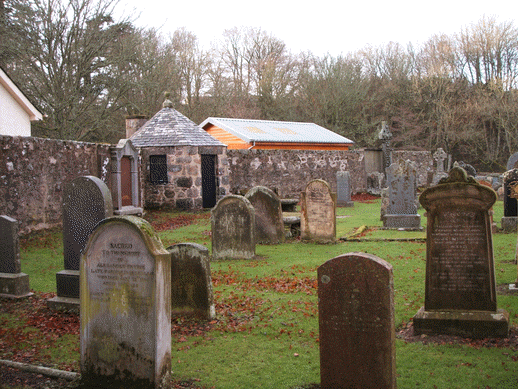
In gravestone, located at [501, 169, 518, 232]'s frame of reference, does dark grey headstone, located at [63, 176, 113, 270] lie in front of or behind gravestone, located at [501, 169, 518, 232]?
in front

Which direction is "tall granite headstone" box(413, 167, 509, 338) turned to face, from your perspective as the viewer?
facing the viewer

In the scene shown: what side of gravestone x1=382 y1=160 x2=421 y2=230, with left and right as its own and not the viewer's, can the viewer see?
front

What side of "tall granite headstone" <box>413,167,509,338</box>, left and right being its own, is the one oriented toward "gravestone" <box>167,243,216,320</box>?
right

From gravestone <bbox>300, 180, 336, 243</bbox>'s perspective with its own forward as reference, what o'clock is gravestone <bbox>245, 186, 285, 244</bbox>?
gravestone <bbox>245, 186, 285, 244</bbox> is roughly at 3 o'clock from gravestone <bbox>300, 180, 336, 243</bbox>.

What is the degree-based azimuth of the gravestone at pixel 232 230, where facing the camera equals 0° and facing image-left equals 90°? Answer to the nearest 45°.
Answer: approximately 0°

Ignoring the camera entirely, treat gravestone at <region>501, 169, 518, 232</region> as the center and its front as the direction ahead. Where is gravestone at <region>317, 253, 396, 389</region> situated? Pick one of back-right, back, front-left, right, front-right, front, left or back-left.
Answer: front

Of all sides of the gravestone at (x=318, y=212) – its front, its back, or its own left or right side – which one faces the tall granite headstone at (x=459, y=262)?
front

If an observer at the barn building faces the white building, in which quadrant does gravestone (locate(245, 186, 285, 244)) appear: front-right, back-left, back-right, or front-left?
front-left

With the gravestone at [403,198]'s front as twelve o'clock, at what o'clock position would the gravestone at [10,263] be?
the gravestone at [10,263] is roughly at 1 o'clock from the gravestone at [403,198].

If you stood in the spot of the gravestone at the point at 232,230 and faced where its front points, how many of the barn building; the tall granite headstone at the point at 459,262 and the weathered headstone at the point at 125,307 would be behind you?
1
